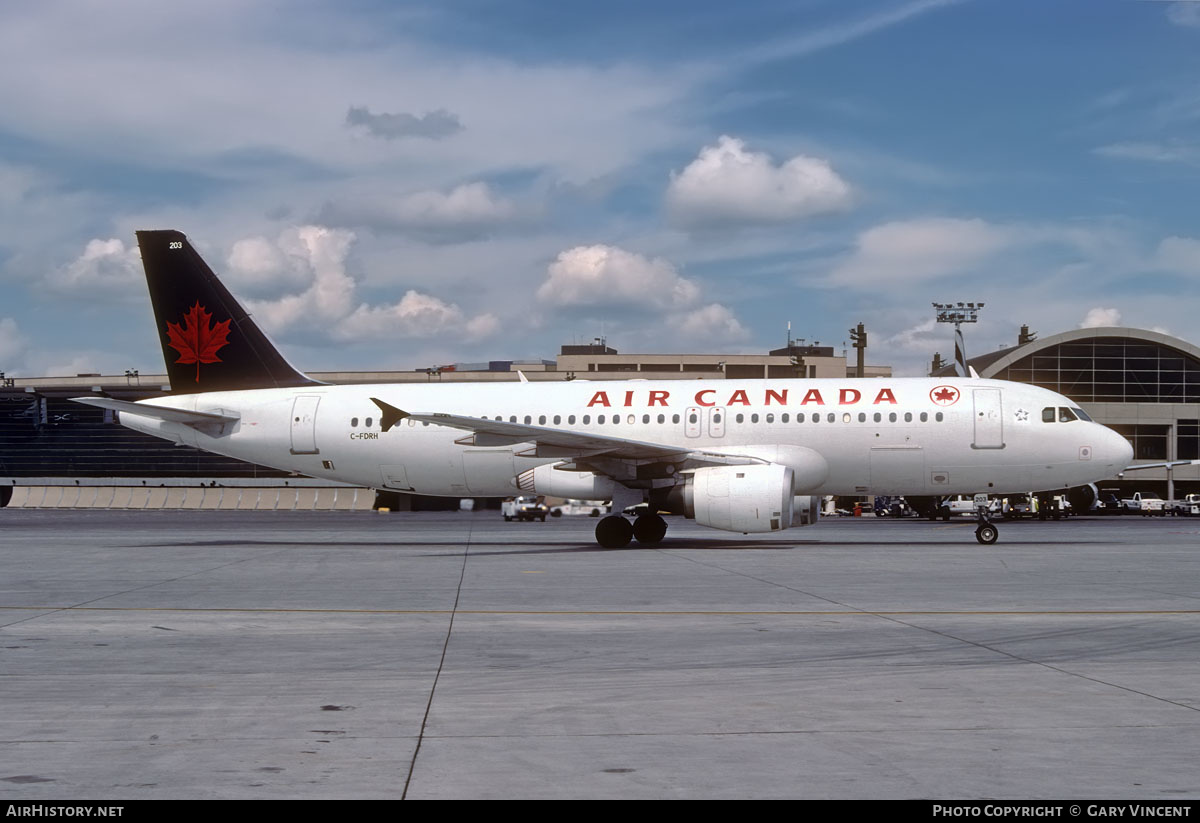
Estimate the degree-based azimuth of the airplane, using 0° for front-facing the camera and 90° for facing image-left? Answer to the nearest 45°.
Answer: approximately 270°
